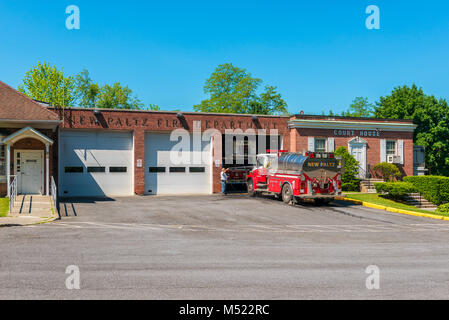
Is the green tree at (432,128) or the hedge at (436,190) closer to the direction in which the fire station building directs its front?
the hedge

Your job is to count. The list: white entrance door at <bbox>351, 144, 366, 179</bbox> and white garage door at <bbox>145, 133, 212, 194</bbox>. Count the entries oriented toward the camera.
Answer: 2

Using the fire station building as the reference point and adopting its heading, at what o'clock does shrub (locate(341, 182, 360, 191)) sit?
The shrub is roughly at 9 o'clock from the fire station building.

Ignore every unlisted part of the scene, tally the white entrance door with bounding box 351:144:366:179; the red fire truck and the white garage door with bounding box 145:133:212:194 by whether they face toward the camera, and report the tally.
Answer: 2

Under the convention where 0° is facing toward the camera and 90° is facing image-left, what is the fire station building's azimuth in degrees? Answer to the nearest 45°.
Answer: approximately 0°

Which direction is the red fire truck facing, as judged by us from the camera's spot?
facing away from the viewer and to the left of the viewer

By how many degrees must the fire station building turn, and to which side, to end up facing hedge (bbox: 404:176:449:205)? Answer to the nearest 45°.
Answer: approximately 90° to its left

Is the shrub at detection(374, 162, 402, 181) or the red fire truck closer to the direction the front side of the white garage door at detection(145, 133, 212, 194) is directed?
the red fire truck

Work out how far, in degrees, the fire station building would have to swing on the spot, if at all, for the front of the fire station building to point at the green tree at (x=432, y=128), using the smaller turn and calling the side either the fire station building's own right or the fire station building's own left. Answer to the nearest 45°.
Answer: approximately 135° to the fire station building's own left

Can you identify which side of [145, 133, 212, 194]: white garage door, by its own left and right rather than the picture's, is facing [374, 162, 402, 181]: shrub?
left

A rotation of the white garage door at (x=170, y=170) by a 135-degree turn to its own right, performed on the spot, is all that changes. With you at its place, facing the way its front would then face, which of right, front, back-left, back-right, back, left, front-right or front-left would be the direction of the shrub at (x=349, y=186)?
back-right

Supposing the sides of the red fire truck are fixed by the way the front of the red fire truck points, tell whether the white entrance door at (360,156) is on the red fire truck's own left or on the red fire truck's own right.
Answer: on the red fire truck's own right

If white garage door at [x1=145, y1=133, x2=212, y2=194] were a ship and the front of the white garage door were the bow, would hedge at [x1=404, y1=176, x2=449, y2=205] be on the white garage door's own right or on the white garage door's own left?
on the white garage door's own left
